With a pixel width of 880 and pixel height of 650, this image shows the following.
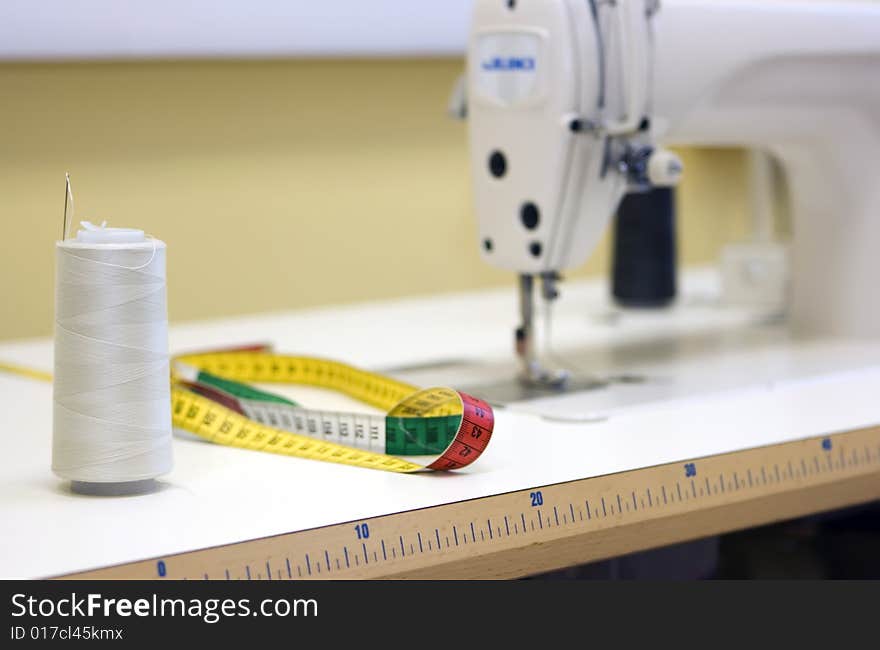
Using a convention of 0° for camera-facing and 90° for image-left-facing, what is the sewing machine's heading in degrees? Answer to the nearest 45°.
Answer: approximately 315°

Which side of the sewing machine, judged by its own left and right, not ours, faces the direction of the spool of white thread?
right
